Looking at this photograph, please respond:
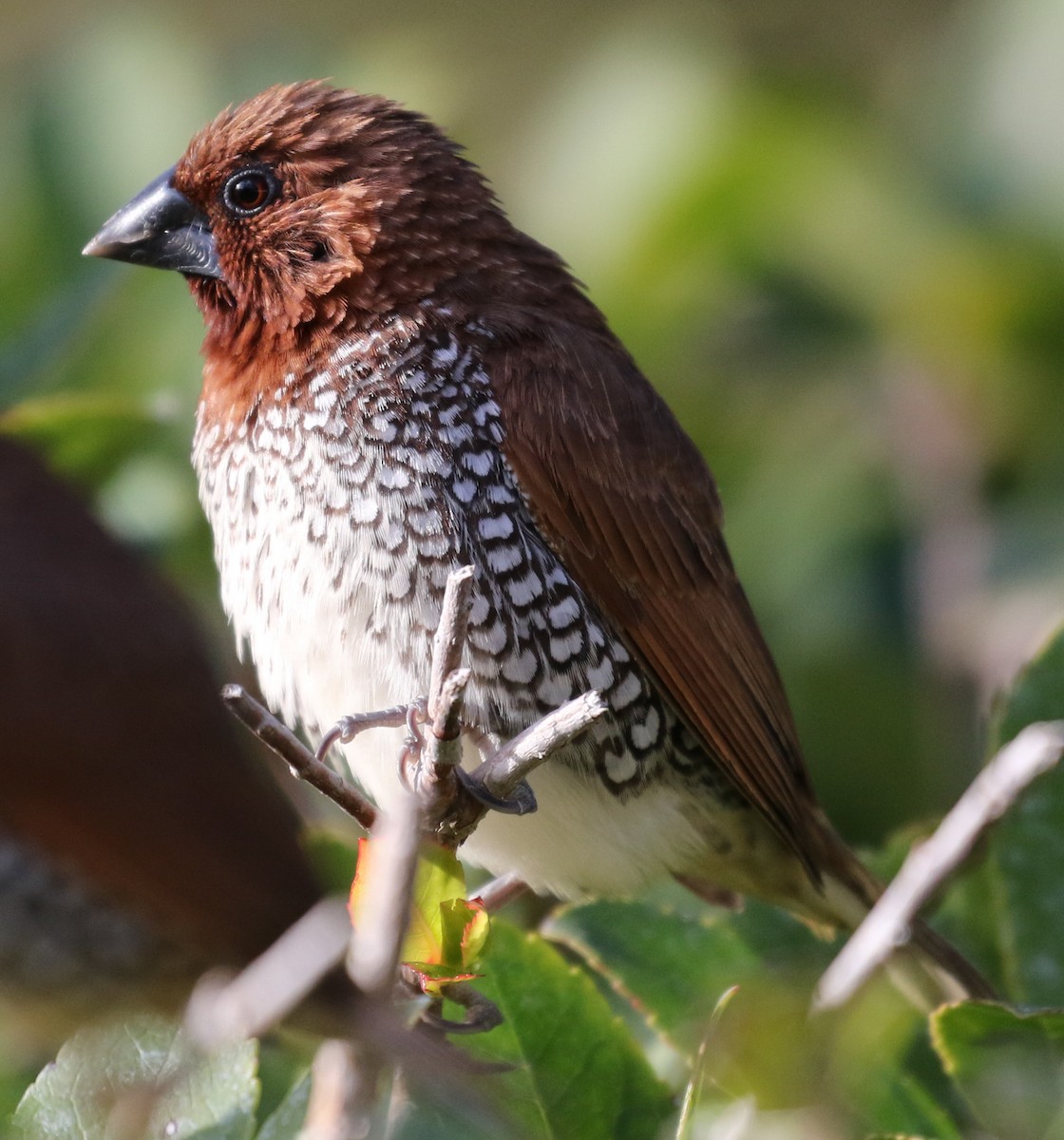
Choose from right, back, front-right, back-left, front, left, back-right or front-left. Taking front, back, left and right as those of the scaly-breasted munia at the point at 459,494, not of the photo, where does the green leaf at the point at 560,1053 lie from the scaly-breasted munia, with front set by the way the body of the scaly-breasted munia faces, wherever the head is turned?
left

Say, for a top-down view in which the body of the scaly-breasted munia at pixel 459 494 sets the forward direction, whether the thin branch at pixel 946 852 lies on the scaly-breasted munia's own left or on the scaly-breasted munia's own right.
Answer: on the scaly-breasted munia's own left

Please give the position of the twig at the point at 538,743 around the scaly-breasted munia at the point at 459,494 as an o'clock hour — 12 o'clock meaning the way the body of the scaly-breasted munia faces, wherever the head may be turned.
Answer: The twig is roughly at 9 o'clock from the scaly-breasted munia.

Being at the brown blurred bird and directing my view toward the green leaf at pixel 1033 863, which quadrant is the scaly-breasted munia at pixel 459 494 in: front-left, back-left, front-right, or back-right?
front-left

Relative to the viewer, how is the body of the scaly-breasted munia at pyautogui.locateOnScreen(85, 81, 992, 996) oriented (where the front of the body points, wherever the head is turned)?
to the viewer's left

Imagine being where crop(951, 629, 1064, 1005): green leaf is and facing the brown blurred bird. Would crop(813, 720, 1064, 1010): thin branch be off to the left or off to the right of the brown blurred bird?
left

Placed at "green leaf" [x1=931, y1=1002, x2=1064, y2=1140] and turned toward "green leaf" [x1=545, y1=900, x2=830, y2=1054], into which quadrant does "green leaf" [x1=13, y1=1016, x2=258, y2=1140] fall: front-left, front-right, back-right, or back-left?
front-left
